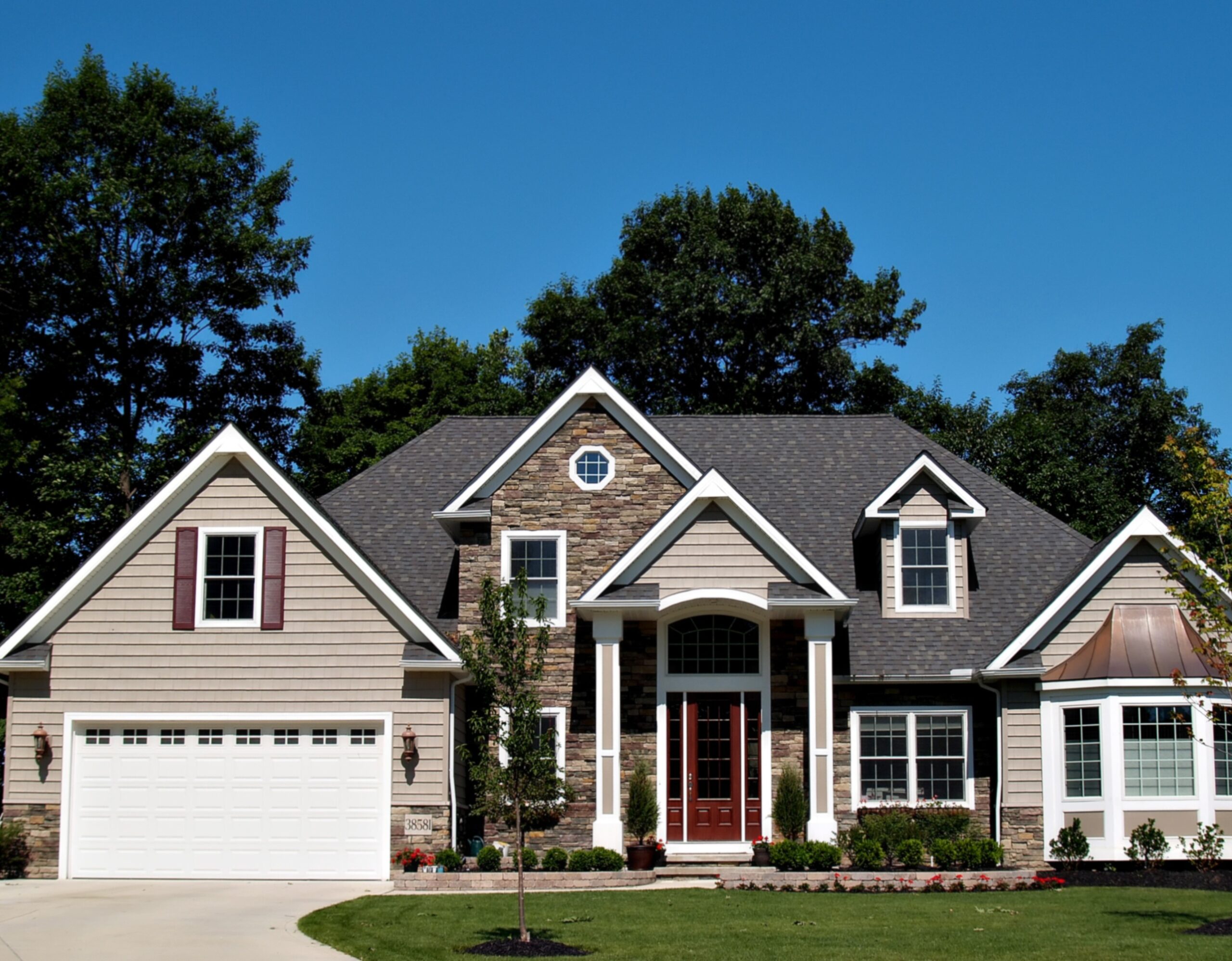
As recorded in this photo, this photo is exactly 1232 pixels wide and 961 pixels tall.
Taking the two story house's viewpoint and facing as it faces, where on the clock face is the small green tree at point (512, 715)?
The small green tree is roughly at 12 o'clock from the two story house.

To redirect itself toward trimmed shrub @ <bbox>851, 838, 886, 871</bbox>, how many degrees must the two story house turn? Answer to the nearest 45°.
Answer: approximately 90° to its left

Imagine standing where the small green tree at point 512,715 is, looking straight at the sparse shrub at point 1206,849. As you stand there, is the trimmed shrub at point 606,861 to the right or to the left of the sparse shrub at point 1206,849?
left

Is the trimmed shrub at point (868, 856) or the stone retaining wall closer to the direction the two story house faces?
the stone retaining wall

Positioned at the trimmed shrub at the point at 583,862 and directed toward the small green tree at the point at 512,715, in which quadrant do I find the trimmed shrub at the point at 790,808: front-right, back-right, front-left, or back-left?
back-left

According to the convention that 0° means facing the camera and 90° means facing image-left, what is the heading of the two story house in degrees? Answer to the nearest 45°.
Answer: approximately 0°

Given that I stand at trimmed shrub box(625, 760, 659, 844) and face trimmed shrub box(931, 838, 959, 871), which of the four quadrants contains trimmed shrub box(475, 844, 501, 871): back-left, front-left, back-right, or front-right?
back-right

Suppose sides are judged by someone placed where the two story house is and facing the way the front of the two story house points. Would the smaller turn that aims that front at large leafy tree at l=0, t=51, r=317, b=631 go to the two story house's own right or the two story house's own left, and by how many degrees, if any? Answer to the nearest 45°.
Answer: approximately 135° to the two story house's own right

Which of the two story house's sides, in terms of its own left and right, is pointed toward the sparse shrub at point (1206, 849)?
left

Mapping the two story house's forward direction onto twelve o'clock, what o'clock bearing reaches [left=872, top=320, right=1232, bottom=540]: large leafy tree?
The large leafy tree is roughly at 7 o'clock from the two story house.

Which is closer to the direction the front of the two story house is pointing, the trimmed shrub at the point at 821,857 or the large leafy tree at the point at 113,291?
the trimmed shrub
